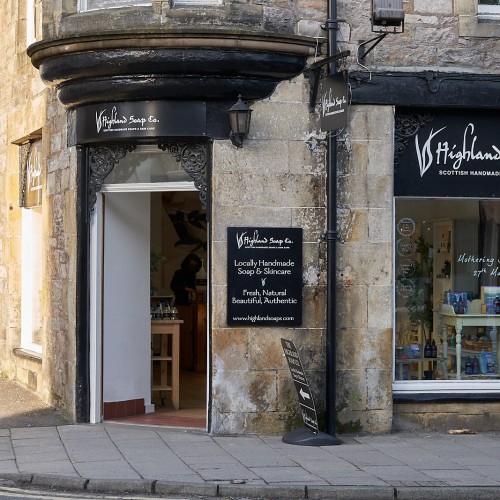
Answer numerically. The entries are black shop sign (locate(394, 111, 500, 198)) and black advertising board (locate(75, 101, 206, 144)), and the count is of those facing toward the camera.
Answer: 2

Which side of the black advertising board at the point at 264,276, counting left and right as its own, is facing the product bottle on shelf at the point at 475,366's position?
left

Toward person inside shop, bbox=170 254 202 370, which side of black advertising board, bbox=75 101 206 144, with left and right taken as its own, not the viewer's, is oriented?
back

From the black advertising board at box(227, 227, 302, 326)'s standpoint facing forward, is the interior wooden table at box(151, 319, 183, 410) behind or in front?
behind

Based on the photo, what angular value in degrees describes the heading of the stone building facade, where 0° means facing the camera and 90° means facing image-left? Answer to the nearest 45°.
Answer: approximately 0°

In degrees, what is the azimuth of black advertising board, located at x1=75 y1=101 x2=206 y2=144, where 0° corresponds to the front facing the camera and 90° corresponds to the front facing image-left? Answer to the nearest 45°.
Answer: approximately 0°
